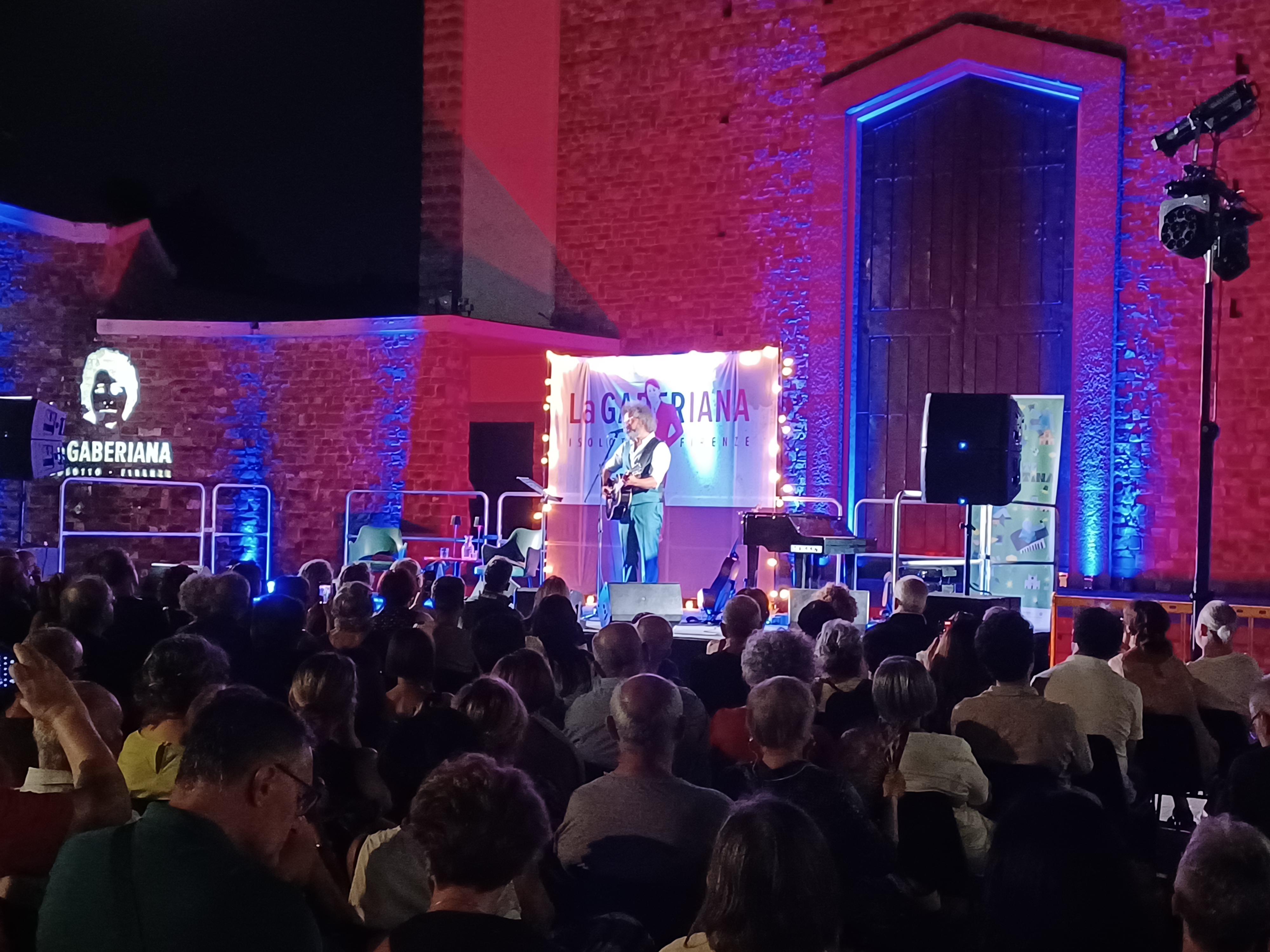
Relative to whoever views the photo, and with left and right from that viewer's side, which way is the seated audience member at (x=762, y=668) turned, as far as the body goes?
facing away from the viewer

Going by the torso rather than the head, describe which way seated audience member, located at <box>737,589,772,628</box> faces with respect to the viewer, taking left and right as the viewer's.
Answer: facing away from the viewer

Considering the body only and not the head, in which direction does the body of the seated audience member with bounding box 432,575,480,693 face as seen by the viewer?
away from the camera

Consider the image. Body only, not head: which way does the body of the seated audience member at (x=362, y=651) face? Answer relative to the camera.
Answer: away from the camera

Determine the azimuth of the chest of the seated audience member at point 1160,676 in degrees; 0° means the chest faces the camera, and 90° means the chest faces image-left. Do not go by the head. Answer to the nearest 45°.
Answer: approximately 135°

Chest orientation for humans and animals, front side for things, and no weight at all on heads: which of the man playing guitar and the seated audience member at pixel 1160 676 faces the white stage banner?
the seated audience member

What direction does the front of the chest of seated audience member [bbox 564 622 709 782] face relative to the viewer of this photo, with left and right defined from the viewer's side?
facing away from the viewer

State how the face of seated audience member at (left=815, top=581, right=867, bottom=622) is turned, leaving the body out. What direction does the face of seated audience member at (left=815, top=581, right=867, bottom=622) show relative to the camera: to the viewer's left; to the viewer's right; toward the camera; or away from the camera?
away from the camera

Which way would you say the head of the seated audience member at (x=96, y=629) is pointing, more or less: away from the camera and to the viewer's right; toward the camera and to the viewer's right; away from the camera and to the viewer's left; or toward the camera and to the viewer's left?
away from the camera and to the viewer's right

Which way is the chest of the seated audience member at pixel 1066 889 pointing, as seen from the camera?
away from the camera

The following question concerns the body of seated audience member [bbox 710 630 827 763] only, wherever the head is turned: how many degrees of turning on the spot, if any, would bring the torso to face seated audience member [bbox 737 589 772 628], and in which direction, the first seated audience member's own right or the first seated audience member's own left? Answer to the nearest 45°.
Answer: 0° — they already face them

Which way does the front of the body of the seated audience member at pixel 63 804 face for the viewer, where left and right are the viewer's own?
facing away from the viewer

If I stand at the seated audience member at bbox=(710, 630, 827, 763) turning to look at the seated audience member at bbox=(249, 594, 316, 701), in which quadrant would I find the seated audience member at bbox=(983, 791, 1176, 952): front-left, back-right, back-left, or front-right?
back-left

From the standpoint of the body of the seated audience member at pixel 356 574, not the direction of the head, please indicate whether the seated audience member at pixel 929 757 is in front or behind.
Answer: behind
